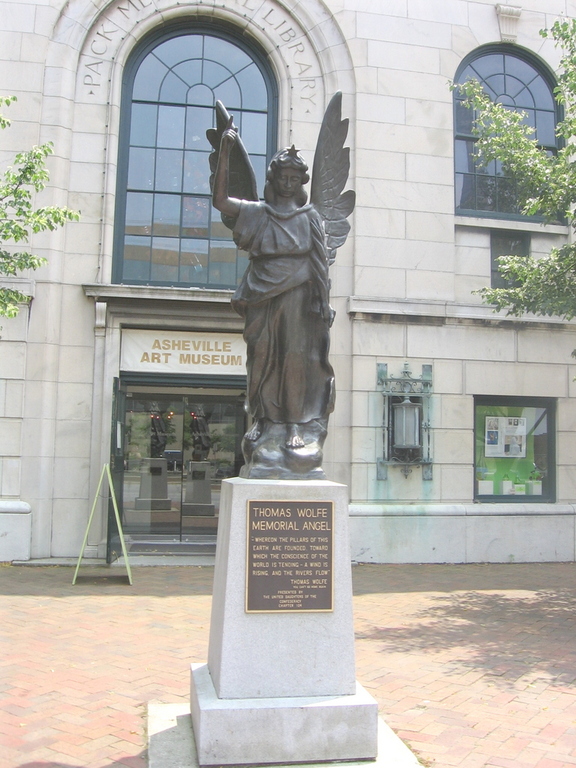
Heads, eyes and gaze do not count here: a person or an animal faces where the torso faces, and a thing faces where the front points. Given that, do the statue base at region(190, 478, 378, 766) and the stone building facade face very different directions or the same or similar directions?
same or similar directions

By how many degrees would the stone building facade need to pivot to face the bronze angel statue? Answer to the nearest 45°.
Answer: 0° — it already faces it

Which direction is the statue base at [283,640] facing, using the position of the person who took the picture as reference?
facing the viewer

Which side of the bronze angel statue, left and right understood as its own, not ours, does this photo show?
front

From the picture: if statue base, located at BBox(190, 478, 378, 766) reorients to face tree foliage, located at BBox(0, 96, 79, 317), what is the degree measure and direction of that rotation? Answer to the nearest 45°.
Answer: approximately 135° to its right

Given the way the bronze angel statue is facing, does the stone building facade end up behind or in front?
behind

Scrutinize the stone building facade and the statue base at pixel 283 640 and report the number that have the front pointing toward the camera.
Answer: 2

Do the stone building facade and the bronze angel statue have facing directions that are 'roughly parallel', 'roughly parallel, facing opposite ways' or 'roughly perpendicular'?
roughly parallel

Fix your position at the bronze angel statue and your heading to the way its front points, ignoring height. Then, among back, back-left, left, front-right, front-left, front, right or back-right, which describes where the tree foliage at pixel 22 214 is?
back-right

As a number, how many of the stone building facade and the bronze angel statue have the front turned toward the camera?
2
